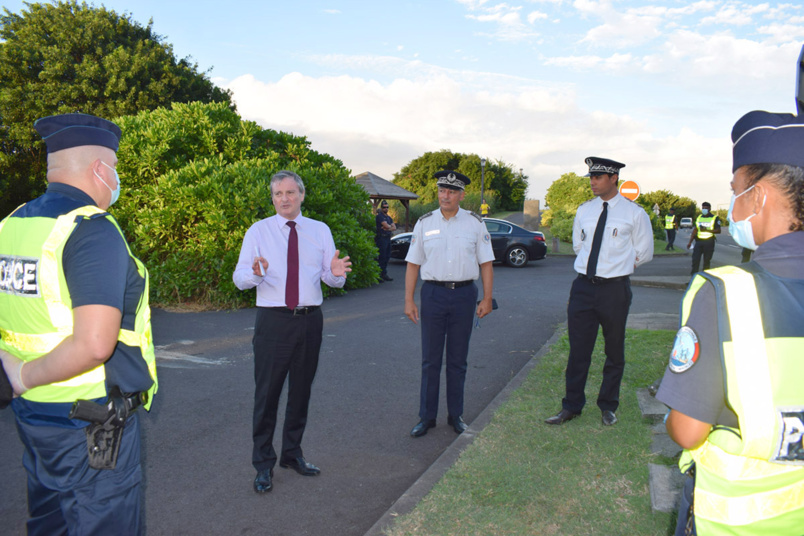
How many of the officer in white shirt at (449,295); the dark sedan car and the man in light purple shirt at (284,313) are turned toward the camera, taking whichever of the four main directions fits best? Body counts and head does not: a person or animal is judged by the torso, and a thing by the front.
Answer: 2

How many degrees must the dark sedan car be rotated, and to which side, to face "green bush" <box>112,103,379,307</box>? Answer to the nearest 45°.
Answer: approximately 45° to its left

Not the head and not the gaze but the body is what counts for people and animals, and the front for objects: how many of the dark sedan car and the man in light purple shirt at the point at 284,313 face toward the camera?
1

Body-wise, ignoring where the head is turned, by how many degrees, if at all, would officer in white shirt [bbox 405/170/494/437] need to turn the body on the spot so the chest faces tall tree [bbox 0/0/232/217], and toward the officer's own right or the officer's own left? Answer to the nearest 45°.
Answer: approximately 135° to the officer's own right

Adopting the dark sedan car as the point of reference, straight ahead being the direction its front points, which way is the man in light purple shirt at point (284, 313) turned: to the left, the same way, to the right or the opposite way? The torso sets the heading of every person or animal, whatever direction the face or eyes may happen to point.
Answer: to the left

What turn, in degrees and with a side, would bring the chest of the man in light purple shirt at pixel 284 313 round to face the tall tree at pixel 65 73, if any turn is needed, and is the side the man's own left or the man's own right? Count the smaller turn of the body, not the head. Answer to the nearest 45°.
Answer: approximately 180°

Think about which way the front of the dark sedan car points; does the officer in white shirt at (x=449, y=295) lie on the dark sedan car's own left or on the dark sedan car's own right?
on the dark sedan car's own left

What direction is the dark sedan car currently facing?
to the viewer's left

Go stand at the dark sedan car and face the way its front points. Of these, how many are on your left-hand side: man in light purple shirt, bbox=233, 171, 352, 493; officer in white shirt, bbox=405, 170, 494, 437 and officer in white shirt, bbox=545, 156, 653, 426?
3

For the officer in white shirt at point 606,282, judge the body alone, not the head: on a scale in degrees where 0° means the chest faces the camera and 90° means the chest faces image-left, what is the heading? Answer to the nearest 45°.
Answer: approximately 45°
